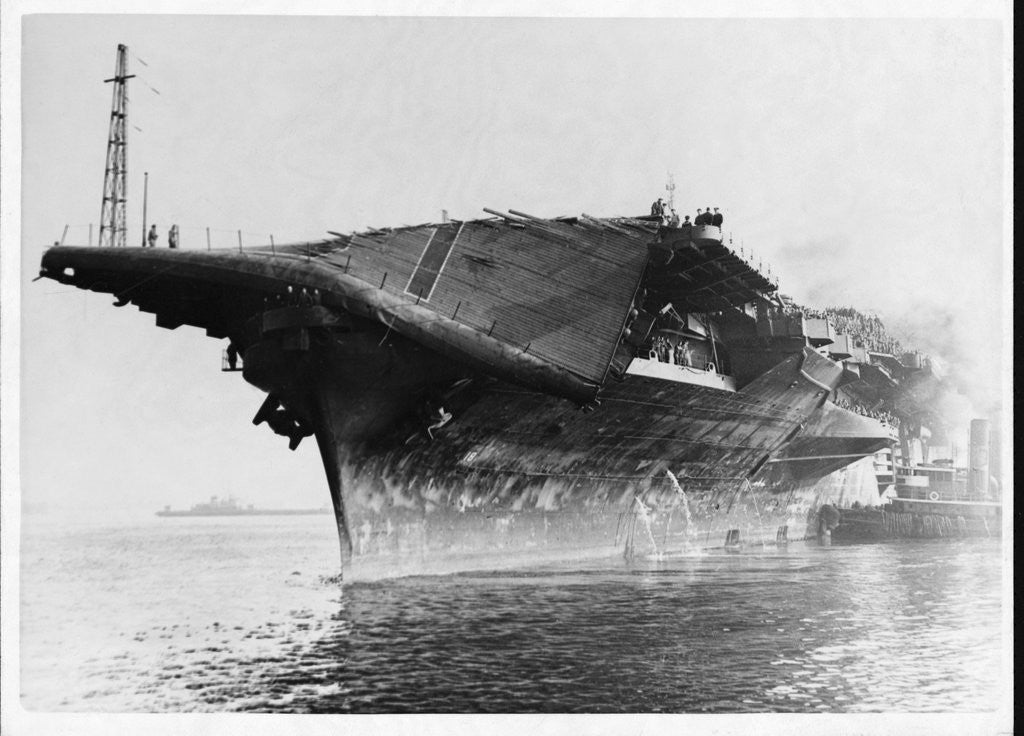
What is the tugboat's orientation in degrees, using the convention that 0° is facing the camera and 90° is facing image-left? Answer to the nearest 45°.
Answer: approximately 90°

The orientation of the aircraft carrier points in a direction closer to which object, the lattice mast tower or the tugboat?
the lattice mast tower

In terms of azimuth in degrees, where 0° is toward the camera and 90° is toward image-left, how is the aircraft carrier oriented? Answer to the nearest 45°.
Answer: approximately 45°
